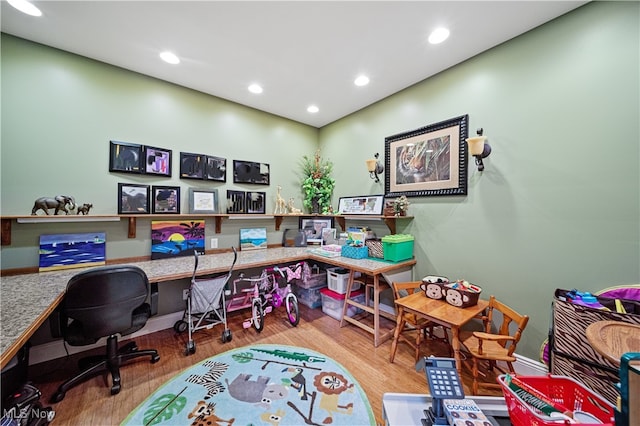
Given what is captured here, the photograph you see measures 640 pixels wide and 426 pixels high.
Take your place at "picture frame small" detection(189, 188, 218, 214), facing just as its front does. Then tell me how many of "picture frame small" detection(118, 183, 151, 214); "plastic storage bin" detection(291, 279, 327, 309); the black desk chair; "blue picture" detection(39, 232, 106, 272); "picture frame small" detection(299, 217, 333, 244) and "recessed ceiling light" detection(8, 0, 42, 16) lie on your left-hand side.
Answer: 2

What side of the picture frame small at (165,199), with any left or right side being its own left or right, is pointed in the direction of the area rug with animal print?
front

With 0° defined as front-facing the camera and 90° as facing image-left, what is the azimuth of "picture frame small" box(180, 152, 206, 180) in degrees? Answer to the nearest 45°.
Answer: approximately 0°

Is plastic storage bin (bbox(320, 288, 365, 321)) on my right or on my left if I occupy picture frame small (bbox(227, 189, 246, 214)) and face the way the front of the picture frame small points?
on my left

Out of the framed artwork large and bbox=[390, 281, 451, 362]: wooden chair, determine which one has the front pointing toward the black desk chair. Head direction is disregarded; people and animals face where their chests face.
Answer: the framed artwork large

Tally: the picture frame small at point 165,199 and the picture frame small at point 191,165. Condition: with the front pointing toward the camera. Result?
2

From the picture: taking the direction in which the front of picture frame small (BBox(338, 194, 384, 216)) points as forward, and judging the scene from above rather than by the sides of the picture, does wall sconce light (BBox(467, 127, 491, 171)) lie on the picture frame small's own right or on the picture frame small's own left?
on the picture frame small's own left

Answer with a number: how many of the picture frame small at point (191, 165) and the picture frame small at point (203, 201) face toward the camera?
2
